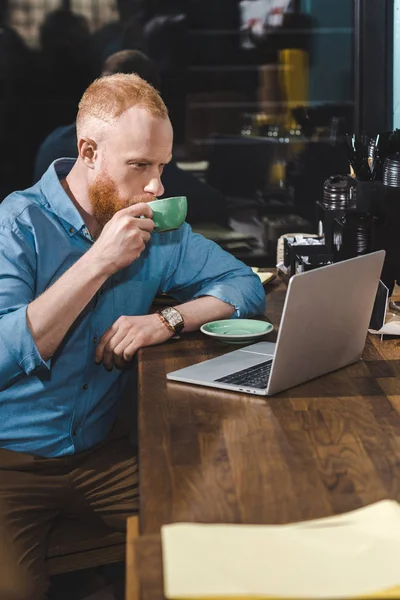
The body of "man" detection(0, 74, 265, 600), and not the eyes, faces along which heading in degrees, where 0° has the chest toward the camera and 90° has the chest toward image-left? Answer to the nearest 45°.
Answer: approximately 315°

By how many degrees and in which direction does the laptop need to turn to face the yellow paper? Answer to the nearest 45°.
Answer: approximately 135° to its left

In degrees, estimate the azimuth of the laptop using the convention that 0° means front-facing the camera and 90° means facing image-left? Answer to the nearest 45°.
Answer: approximately 135°

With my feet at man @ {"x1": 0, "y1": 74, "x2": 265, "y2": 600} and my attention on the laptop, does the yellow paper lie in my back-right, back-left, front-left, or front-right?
front-right

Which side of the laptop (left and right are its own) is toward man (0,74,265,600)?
front

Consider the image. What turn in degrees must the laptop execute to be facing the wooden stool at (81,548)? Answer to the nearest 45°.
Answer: approximately 45° to its left

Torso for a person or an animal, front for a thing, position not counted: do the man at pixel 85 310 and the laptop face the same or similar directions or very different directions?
very different directions

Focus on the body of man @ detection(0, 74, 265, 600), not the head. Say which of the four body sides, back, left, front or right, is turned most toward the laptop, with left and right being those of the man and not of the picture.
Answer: front
